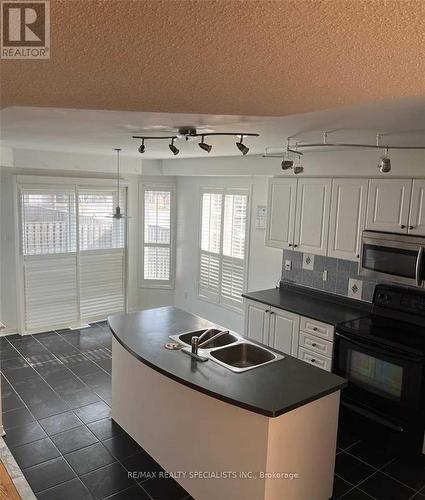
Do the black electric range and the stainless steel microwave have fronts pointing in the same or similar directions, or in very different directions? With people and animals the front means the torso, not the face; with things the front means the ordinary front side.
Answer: same or similar directions

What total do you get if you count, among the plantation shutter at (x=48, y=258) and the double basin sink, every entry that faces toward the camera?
1

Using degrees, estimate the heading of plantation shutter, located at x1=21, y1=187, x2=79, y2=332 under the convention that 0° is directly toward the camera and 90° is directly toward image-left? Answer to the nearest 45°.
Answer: approximately 0°

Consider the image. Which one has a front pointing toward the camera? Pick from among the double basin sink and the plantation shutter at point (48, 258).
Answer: the plantation shutter

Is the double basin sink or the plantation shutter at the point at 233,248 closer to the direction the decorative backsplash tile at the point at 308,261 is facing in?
the double basin sink

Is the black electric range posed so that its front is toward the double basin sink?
yes

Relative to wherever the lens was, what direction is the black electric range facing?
facing the viewer and to the left of the viewer

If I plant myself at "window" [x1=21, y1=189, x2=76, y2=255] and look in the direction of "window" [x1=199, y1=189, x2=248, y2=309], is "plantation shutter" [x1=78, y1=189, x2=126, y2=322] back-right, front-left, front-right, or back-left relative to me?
front-left

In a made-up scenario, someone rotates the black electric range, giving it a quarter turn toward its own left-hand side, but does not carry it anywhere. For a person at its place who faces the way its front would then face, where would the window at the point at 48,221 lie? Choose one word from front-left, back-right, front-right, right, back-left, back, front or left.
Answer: back-right

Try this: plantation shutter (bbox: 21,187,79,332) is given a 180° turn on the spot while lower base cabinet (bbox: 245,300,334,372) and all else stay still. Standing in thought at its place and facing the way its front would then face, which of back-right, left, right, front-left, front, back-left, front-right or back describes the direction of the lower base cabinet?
back-right

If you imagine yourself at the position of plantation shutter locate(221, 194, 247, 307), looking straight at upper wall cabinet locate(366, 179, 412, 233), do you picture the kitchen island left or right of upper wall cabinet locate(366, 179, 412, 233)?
right

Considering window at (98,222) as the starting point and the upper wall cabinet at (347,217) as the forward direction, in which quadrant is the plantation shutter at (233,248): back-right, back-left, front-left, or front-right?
front-left

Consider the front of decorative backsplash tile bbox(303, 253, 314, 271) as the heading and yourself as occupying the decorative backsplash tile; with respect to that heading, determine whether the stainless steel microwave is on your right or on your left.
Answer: on your left

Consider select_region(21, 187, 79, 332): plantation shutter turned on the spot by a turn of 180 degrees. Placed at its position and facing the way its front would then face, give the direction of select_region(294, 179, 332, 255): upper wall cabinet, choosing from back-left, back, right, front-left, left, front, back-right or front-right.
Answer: back-right
